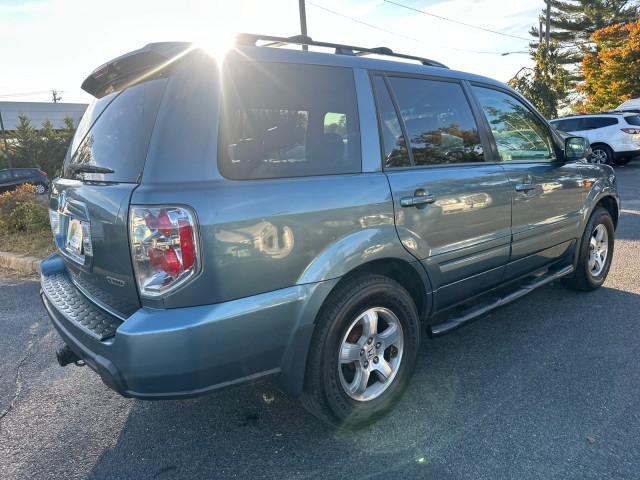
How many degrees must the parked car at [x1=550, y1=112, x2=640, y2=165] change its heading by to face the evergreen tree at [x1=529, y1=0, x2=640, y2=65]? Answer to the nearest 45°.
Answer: approximately 45° to its right

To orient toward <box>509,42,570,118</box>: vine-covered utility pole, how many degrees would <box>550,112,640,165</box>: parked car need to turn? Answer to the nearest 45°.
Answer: approximately 45° to its right

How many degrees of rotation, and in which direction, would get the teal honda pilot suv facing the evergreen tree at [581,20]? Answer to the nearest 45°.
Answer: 0° — it already faces it

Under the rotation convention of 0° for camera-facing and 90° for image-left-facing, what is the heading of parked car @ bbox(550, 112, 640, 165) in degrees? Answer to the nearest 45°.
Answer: approximately 135°

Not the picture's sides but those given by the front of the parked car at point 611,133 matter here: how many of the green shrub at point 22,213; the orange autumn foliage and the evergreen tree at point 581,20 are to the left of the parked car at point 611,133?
1

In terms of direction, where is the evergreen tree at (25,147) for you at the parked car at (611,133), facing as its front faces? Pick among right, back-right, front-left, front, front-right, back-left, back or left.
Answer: front-left

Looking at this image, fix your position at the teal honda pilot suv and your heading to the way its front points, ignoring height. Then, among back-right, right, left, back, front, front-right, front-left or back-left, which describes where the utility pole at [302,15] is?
front-left

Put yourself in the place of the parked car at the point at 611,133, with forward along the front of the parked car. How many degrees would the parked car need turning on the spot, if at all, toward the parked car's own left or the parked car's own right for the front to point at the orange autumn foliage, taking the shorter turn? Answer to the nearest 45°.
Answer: approximately 45° to the parked car's own right

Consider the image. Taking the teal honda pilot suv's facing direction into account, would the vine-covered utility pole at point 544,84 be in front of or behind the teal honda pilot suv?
in front

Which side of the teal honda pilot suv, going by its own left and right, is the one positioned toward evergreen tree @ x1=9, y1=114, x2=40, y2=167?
left

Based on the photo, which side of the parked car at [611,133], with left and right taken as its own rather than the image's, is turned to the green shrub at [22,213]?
left

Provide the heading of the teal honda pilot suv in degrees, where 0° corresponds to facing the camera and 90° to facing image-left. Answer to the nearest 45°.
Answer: approximately 225°

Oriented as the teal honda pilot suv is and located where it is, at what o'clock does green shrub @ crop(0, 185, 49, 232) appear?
The green shrub is roughly at 9 o'clock from the teal honda pilot suv.

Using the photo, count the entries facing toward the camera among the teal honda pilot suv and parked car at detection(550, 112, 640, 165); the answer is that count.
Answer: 0

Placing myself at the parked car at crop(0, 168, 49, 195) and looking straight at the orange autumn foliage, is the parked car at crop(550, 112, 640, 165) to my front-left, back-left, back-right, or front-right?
front-right

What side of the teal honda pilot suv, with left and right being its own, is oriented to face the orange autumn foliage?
front
